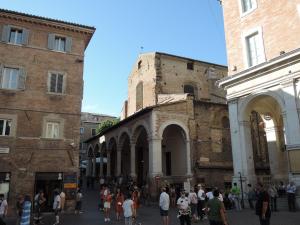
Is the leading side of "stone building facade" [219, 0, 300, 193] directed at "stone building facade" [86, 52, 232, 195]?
no

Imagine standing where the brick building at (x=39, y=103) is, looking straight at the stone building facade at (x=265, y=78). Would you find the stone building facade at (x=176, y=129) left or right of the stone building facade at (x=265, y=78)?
left

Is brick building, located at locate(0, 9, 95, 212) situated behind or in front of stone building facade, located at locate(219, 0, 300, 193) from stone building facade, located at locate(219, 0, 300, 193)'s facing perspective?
in front

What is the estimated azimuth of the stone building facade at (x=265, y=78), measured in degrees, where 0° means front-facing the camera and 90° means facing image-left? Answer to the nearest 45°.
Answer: approximately 45°

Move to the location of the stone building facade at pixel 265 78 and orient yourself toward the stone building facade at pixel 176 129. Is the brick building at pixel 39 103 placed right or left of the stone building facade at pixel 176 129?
left

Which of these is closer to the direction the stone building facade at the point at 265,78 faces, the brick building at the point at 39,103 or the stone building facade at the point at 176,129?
the brick building
